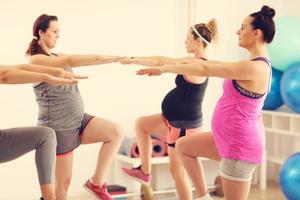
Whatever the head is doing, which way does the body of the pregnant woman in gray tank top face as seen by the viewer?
to the viewer's right

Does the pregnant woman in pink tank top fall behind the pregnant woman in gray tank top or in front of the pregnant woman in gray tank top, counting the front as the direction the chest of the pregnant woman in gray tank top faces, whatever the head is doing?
in front

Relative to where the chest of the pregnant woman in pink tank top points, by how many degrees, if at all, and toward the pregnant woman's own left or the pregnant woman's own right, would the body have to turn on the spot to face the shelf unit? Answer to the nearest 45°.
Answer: approximately 90° to the pregnant woman's own right

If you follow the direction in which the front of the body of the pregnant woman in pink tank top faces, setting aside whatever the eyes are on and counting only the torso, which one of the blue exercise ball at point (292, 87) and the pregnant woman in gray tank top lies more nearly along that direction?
the pregnant woman in gray tank top

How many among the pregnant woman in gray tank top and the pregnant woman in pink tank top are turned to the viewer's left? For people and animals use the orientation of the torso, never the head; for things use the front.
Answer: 1

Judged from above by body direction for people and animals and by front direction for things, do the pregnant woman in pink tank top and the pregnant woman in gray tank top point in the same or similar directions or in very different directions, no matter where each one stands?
very different directions

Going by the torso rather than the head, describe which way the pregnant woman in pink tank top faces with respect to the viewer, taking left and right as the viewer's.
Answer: facing to the left of the viewer

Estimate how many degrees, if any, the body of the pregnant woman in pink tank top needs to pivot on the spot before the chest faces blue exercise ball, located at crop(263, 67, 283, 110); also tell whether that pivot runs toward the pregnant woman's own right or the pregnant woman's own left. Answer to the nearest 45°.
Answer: approximately 90° to the pregnant woman's own right

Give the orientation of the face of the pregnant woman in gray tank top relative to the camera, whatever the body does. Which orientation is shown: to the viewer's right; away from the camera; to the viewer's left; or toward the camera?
to the viewer's right
